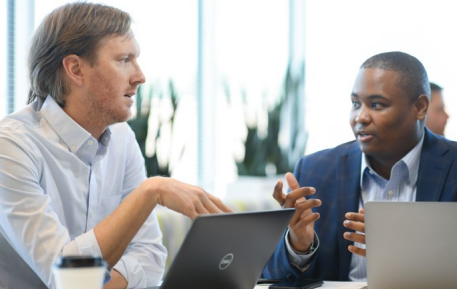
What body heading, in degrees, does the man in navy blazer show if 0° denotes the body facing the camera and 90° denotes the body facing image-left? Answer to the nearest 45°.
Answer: approximately 45°

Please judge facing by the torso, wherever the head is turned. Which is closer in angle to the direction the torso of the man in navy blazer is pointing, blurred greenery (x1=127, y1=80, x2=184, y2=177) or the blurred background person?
the blurred greenery

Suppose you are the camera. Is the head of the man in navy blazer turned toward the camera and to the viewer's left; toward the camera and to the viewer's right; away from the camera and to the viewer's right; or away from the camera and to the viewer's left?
toward the camera and to the viewer's left

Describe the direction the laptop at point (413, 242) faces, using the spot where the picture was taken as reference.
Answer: facing away from the viewer

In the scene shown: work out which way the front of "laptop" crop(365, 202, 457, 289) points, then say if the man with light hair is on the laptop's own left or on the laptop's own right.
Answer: on the laptop's own left

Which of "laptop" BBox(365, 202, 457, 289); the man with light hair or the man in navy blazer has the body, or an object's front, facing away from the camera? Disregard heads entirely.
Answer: the laptop

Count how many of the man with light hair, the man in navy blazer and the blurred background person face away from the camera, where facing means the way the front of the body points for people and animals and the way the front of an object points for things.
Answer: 0

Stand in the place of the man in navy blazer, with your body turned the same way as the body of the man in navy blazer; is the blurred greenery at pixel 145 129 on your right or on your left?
on your right

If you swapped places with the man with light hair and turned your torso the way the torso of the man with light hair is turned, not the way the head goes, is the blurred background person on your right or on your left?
on your left

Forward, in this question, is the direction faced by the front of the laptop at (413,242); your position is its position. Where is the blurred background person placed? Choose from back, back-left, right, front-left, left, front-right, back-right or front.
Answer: front

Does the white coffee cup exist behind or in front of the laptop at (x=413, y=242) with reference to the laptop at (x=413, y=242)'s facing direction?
behind

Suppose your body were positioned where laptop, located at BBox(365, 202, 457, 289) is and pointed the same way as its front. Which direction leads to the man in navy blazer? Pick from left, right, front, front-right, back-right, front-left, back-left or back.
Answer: front

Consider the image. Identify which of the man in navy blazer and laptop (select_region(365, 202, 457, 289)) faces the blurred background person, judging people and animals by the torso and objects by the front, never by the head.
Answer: the laptop
